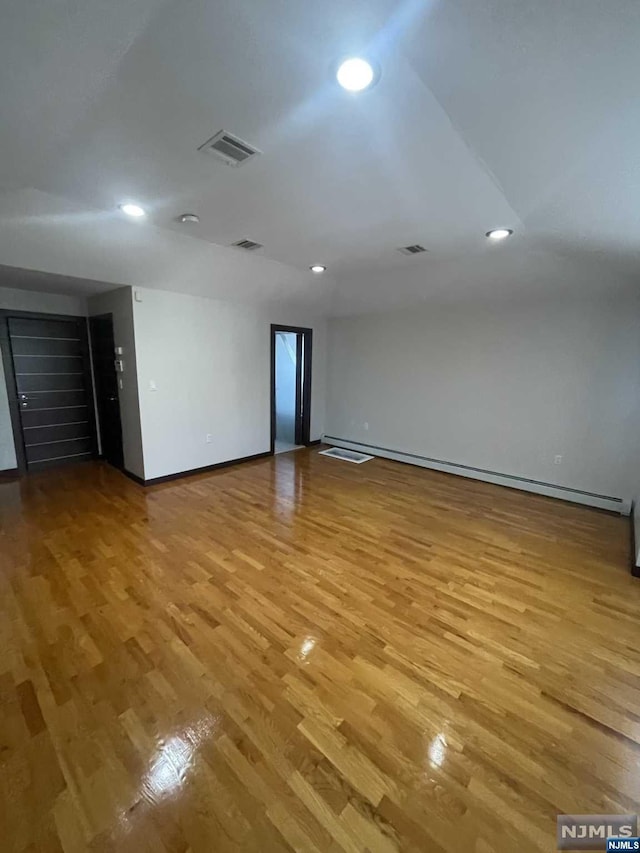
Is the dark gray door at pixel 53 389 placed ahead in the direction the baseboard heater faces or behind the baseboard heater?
ahead

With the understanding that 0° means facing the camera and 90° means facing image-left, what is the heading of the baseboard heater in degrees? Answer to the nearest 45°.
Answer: approximately 45°
